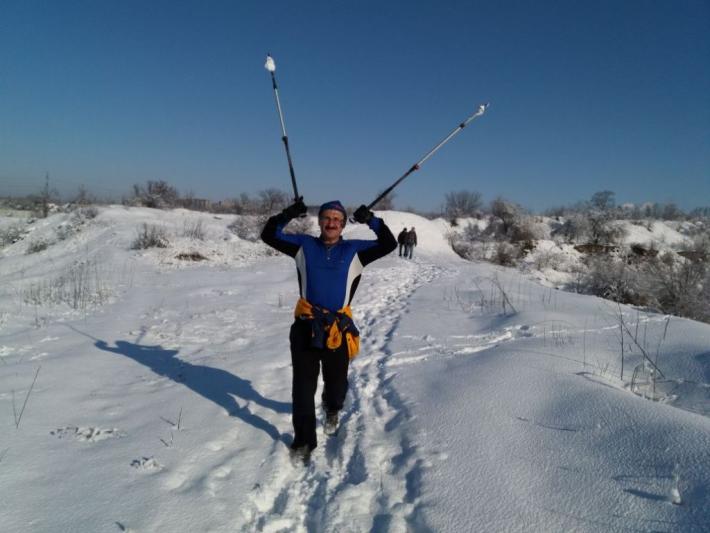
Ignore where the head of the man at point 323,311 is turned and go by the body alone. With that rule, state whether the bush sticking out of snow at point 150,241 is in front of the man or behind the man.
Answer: behind

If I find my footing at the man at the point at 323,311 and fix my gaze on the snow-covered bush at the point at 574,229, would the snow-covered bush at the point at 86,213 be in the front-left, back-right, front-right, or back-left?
front-left

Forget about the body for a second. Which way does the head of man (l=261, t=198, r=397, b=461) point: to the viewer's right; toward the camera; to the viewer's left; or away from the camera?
toward the camera

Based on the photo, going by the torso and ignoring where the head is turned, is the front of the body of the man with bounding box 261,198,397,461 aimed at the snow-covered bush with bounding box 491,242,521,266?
no

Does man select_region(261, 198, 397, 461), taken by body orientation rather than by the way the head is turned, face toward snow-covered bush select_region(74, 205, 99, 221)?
no

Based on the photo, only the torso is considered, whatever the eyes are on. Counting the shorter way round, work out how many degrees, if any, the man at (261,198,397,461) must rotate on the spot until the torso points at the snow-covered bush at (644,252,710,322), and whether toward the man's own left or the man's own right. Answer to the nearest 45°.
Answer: approximately 135° to the man's own left

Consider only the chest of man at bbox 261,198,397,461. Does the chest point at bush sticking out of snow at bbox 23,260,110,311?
no

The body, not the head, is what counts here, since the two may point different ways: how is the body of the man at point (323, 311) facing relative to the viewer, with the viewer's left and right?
facing the viewer

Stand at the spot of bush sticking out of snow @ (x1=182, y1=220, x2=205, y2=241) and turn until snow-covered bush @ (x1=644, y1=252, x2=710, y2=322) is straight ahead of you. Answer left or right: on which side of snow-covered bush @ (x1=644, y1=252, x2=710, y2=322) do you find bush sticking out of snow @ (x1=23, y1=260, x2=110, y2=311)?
right

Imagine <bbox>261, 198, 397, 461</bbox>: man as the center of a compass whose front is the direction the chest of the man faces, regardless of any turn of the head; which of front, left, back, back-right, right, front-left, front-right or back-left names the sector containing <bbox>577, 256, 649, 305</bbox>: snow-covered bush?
back-left

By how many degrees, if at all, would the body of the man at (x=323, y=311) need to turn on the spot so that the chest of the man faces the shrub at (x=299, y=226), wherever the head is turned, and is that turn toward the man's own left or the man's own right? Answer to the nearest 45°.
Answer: approximately 180°

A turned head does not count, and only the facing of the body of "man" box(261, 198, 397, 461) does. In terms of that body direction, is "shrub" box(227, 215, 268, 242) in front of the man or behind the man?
behind

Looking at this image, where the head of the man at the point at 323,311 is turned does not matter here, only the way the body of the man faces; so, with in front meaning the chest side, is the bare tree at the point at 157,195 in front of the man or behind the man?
behind

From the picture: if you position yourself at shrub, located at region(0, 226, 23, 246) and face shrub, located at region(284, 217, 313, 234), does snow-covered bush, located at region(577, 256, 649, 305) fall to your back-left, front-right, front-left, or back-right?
front-right
